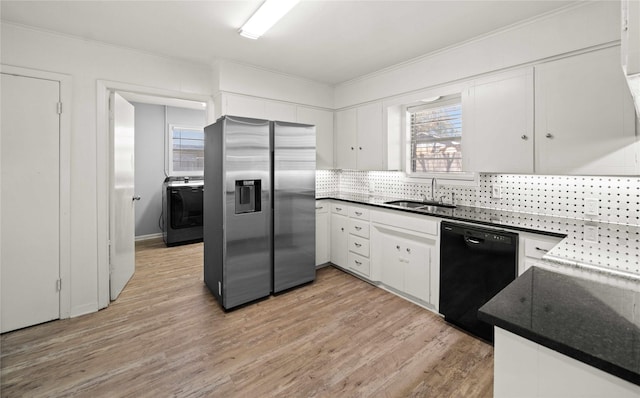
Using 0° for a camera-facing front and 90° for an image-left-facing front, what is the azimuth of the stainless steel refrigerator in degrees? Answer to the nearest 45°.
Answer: approximately 315°

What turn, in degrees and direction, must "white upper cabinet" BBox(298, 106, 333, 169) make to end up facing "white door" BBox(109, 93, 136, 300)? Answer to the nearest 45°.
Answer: approximately 90° to its right

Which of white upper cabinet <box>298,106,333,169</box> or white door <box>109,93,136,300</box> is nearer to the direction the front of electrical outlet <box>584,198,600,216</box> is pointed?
the white door

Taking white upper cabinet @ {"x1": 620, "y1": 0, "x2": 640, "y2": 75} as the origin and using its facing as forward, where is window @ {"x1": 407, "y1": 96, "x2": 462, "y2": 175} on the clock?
The window is roughly at 2 o'clock from the white upper cabinet.

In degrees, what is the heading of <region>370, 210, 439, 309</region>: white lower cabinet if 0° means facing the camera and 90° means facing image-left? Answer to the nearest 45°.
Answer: approximately 45°
